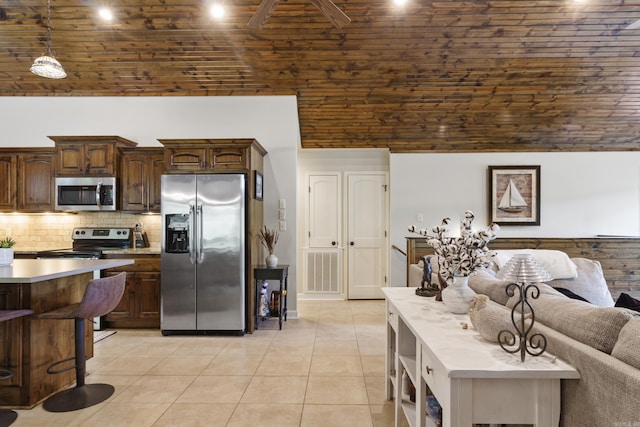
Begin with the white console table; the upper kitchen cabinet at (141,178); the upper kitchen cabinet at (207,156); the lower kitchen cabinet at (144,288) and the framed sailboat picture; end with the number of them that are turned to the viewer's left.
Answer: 1

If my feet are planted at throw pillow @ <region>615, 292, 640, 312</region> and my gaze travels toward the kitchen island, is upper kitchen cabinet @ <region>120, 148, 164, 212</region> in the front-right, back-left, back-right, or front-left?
front-right

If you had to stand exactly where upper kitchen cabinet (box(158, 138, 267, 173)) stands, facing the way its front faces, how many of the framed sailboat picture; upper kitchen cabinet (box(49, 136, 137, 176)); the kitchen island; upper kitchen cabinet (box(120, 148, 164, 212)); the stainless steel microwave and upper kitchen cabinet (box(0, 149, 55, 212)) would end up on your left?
1

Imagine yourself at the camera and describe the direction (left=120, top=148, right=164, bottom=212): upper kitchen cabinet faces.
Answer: facing the viewer

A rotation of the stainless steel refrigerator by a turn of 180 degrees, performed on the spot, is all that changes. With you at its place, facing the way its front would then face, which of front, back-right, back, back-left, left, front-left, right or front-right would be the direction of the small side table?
right

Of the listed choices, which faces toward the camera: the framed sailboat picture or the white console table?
the framed sailboat picture

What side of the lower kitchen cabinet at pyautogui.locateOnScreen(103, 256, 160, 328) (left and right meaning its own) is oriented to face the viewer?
front

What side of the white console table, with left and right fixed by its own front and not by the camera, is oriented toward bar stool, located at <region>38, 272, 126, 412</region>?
front

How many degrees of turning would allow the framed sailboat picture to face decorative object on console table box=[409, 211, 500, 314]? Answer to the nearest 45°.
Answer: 0° — it already faces it

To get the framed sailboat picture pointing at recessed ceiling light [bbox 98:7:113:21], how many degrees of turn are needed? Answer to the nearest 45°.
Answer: approximately 45° to its right

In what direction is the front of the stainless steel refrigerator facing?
toward the camera

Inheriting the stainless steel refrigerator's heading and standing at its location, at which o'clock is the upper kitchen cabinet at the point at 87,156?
The upper kitchen cabinet is roughly at 4 o'clock from the stainless steel refrigerator.

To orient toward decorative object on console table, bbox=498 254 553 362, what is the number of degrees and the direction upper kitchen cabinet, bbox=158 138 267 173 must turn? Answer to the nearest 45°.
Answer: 0° — it already faces it

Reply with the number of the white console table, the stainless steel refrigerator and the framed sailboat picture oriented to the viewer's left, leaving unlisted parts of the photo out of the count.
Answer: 1

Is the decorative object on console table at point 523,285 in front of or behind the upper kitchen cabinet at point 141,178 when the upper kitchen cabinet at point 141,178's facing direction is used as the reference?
in front

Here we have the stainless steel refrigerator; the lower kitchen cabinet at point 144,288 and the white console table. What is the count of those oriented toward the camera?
2

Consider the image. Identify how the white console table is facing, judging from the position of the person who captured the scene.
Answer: facing to the left of the viewer

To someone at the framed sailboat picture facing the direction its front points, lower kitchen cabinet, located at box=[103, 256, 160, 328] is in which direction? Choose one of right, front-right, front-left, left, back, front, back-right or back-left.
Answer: front-right

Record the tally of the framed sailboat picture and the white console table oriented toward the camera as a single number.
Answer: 1
